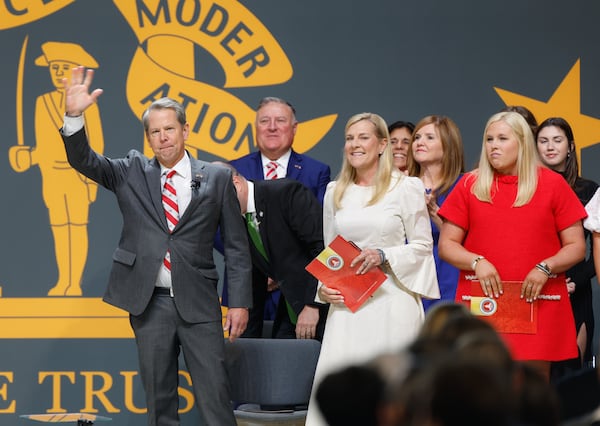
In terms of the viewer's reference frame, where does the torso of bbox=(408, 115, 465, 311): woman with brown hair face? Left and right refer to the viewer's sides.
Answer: facing the viewer and to the left of the viewer

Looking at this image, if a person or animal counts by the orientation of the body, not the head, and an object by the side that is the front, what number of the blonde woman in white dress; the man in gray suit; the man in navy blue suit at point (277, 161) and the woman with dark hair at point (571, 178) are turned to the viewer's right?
0

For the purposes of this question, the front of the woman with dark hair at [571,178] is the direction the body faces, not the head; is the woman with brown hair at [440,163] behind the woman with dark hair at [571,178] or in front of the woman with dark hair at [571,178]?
in front

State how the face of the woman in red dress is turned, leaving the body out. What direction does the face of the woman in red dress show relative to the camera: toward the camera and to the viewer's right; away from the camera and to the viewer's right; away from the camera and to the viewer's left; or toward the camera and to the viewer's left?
toward the camera and to the viewer's left

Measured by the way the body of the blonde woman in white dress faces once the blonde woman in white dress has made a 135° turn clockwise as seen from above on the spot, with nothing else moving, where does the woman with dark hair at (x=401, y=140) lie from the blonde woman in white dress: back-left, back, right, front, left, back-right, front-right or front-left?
front

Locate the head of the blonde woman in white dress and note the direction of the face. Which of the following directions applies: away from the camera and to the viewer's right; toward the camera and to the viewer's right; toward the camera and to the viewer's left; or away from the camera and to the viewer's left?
toward the camera and to the viewer's left

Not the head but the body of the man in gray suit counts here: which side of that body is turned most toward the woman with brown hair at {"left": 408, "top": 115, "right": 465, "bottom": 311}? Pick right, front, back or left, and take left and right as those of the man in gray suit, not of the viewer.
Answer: left

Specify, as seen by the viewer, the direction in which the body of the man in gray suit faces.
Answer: toward the camera

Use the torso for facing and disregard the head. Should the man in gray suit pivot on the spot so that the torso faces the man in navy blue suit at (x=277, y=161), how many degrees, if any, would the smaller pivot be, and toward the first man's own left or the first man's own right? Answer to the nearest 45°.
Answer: approximately 135° to the first man's own left

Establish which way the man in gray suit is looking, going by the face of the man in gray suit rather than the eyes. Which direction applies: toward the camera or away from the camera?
toward the camera

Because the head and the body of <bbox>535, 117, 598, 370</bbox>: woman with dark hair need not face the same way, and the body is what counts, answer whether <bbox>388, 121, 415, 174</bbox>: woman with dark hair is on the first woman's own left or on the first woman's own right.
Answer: on the first woman's own right
